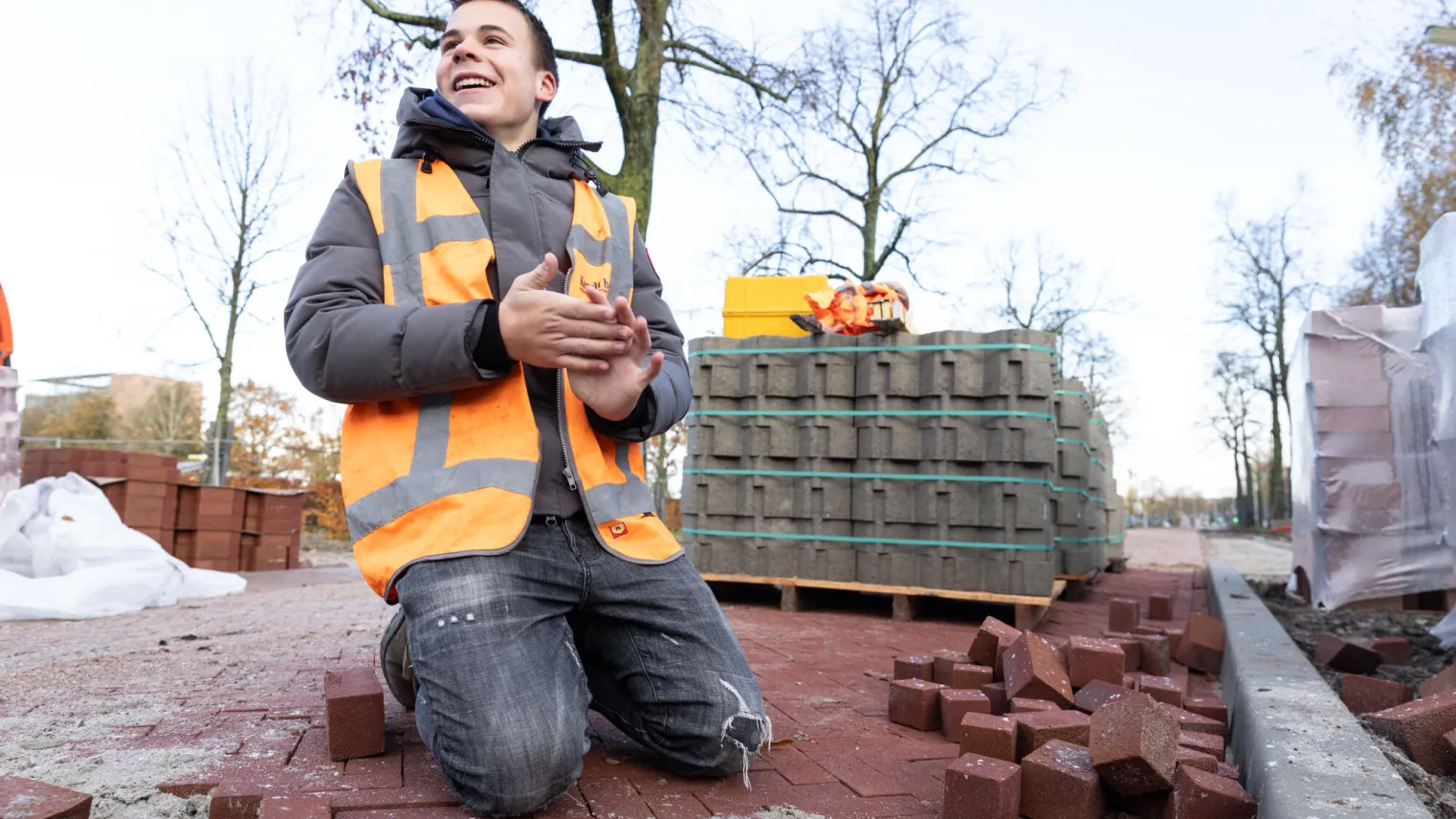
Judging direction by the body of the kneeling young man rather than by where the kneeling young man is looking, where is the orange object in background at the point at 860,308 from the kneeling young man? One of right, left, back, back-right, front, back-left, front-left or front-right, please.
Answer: left

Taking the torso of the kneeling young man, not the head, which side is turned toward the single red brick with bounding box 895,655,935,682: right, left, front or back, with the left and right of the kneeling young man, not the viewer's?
left

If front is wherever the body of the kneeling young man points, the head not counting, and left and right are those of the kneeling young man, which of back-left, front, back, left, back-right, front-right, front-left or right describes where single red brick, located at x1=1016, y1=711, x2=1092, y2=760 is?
front-left

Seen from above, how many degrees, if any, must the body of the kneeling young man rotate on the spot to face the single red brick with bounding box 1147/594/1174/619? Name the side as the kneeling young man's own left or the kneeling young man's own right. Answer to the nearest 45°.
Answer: approximately 90° to the kneeling young man's own left

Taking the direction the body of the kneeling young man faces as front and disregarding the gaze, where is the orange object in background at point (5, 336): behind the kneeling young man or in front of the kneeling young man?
behind

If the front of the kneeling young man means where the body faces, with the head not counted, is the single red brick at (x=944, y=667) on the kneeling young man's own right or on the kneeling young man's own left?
on the kneeling young man's own left

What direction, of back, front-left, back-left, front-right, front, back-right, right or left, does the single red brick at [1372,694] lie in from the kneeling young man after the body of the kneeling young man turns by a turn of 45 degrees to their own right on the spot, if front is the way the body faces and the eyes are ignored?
left

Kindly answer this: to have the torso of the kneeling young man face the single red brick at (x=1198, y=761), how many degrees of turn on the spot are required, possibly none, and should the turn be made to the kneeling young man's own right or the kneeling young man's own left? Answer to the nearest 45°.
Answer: approximately 45° to the kneeling young man's own left

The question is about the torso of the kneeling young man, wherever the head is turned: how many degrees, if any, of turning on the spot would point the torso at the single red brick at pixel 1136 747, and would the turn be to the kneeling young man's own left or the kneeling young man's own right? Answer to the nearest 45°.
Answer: approximately 45° to the kneeling young man's own left

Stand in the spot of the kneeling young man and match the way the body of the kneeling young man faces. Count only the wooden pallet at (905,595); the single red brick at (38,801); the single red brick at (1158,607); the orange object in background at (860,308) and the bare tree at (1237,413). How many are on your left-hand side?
4

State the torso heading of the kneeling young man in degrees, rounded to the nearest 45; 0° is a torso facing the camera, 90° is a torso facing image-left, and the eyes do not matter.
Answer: approximately 315°
